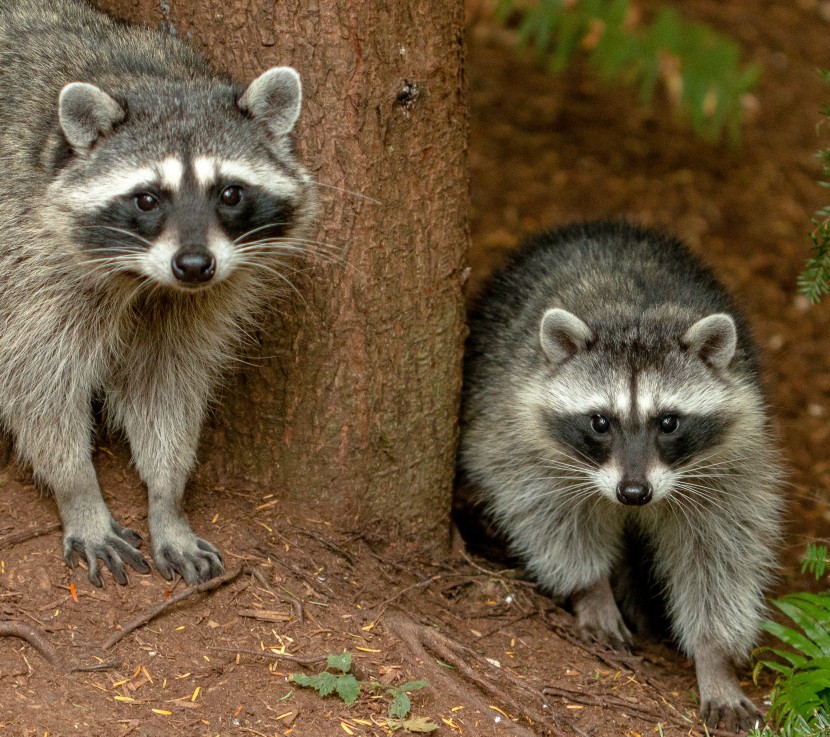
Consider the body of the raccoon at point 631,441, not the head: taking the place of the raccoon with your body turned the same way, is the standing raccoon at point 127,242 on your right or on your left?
on your right

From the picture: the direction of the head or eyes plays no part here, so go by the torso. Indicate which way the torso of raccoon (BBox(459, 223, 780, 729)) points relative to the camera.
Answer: toward the camera

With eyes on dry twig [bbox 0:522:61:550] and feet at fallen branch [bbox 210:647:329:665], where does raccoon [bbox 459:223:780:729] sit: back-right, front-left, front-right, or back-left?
back-right

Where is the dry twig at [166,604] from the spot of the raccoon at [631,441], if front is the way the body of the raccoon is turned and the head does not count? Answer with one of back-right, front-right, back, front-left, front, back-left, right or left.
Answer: front-right

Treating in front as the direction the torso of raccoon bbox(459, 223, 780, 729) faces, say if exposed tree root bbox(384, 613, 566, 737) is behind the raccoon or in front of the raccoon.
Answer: in front

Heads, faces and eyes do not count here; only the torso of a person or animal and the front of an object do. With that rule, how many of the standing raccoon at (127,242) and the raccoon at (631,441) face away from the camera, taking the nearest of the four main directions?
0

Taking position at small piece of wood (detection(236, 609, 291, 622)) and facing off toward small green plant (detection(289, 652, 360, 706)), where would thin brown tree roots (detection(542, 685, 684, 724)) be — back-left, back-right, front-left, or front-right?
front-left
